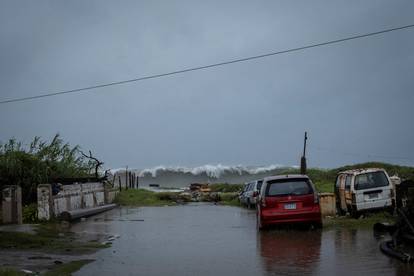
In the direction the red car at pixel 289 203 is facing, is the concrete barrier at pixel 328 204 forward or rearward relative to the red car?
forward

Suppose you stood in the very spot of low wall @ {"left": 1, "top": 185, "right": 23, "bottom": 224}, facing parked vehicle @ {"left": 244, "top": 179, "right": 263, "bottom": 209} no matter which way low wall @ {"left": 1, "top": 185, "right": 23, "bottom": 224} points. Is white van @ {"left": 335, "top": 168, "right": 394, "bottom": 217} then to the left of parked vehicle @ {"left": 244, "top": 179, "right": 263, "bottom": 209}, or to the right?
right

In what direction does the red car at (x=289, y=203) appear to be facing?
away from the camera

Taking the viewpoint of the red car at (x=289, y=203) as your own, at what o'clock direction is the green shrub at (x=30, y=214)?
The green shrub is roughly at 10 o'clock from the red car.

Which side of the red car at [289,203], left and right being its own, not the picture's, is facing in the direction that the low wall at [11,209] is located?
left

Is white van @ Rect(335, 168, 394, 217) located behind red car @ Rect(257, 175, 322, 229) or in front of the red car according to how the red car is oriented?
in front

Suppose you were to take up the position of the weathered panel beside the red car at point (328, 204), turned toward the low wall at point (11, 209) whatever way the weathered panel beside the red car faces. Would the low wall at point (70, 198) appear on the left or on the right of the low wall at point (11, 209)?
right

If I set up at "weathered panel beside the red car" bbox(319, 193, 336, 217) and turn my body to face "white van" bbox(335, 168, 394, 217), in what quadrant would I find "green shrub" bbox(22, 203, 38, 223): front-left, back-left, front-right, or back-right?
back-right

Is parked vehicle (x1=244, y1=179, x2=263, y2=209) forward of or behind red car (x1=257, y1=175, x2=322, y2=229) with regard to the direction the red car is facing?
forward
